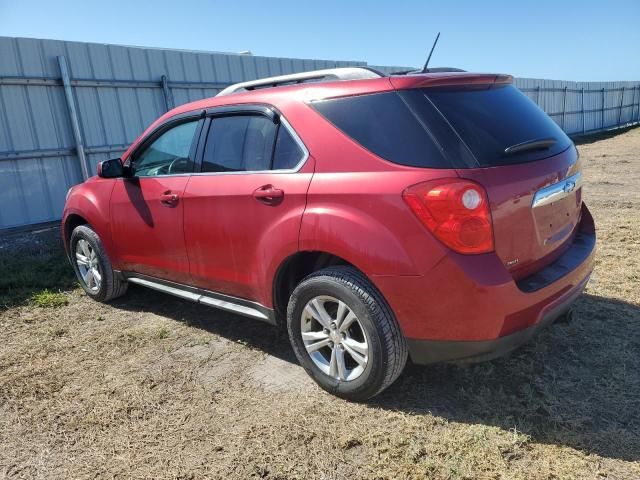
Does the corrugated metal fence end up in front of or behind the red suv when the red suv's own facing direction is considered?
in front

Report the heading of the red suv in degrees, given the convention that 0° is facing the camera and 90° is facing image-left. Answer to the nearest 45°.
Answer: approximately 135°
